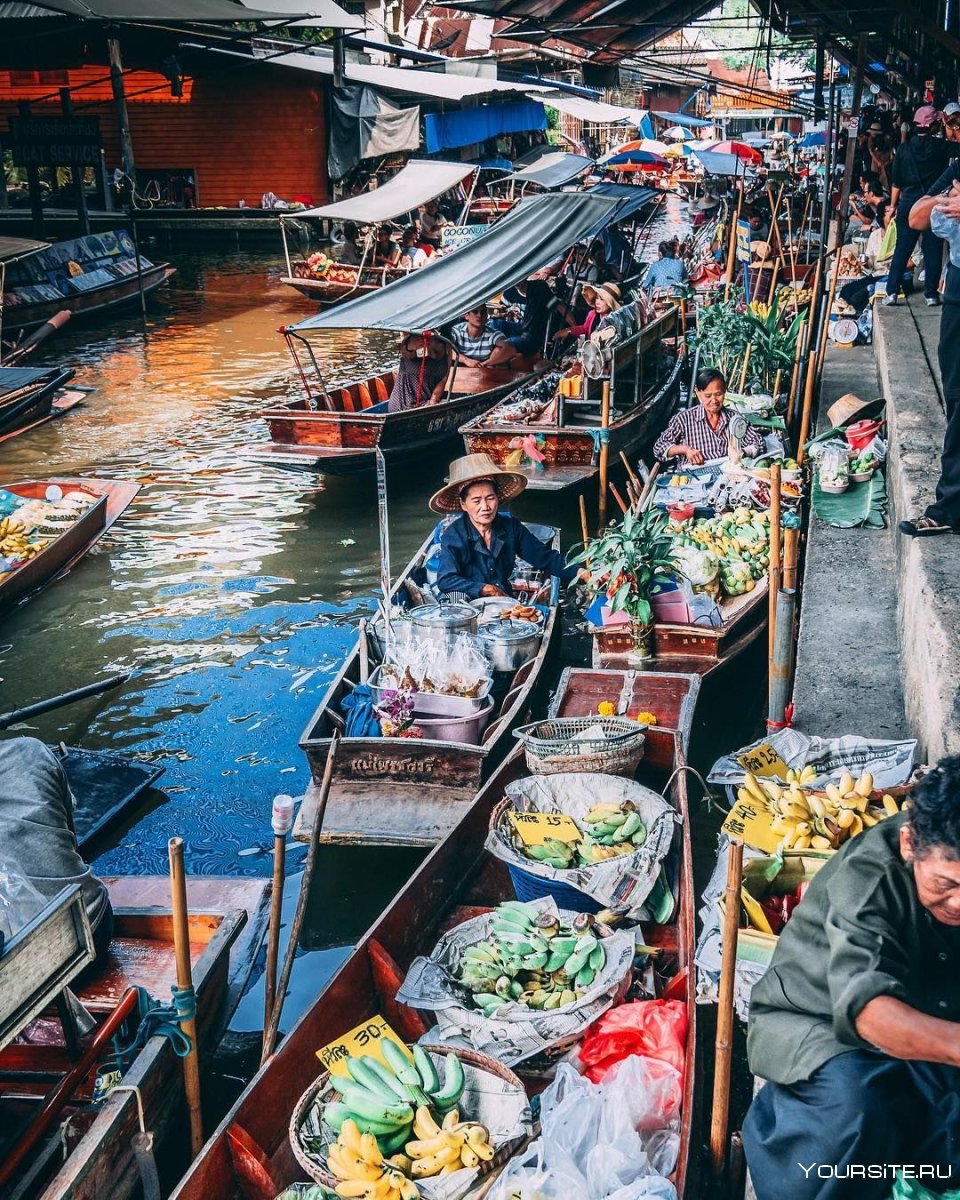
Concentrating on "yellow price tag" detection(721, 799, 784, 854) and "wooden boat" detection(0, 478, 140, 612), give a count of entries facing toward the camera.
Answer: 1

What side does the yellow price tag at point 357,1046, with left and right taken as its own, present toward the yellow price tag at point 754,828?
left

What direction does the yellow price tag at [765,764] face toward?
toward the camera

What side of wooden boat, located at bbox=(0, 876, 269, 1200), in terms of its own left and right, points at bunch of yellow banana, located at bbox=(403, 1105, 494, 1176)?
right

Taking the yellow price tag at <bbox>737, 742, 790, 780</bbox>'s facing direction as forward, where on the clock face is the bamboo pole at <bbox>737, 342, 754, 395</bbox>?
The bamboo pole is roughly at 6 o'clock from the yellow price tag.

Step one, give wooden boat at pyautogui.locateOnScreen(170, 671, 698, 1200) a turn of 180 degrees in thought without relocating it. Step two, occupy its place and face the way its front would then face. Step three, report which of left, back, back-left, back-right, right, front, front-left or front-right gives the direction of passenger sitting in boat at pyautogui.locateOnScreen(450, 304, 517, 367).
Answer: back

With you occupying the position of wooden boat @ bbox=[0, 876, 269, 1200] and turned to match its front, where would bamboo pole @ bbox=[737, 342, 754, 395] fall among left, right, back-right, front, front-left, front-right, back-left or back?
front

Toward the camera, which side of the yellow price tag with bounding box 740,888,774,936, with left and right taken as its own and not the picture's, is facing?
front

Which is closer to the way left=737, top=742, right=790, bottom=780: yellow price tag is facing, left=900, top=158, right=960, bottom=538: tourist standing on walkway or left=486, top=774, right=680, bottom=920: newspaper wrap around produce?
the newspaper wrap around produce

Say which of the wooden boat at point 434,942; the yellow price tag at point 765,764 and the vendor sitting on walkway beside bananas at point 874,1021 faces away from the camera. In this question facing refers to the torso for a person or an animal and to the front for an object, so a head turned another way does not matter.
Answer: the wooden boat

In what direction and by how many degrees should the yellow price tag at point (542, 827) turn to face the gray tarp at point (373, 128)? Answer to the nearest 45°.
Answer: approximately 180°

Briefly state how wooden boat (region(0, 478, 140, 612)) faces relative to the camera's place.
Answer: facing away from the viewer and to the right of the viewer

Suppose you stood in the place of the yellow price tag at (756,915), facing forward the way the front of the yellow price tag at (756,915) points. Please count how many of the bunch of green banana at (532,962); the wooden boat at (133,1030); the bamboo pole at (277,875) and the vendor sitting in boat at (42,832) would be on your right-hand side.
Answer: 4
